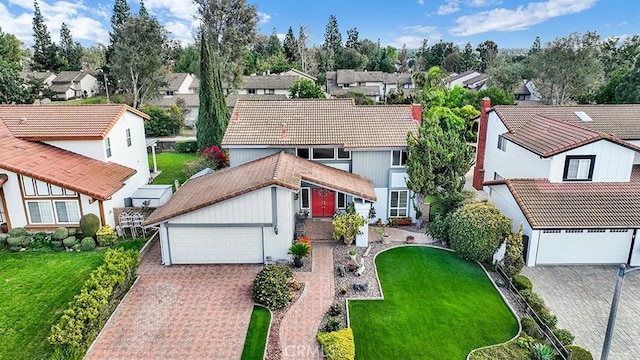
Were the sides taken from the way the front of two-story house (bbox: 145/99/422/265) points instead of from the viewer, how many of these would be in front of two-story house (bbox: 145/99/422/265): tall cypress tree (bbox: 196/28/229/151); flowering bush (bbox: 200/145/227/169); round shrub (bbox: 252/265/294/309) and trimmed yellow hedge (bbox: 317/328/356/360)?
2

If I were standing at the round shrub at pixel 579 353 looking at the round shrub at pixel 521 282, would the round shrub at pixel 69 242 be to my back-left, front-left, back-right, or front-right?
front-left

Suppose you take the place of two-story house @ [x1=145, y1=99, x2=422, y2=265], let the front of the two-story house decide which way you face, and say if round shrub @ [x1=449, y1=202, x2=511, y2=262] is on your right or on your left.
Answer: on your left

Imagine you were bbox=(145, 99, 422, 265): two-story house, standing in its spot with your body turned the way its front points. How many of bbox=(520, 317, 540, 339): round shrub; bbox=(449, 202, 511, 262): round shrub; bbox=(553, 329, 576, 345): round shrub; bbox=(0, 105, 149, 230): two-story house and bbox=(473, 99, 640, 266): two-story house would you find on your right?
1

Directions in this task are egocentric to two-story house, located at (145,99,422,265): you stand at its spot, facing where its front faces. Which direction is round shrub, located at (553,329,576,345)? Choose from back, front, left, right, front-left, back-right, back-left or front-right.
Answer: front-left

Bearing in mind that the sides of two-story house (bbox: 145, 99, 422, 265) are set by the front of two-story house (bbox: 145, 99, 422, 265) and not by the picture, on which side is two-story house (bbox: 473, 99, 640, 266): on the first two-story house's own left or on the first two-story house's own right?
on the first two-story house's own left

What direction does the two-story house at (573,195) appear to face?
toward the camera

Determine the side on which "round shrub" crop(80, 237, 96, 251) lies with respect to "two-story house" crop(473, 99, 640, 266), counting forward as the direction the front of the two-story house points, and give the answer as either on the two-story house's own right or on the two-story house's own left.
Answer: on the two-story house's own right

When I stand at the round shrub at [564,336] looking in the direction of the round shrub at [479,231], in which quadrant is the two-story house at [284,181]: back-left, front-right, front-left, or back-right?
front-left

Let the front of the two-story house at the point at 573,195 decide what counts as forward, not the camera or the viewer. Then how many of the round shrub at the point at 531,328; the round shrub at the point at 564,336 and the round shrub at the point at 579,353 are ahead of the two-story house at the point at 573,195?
3

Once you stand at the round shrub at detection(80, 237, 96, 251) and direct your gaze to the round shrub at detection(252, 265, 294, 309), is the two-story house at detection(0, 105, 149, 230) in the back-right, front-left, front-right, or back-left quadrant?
back-left

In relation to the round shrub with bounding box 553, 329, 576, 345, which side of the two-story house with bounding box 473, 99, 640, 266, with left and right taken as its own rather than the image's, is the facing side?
front

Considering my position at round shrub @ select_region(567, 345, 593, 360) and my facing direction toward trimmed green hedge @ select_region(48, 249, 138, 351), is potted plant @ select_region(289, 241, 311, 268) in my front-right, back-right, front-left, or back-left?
front-right

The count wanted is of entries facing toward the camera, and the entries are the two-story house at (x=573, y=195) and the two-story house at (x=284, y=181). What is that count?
2

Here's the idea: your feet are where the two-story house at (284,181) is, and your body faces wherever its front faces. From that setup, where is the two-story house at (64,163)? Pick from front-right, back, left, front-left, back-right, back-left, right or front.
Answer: right

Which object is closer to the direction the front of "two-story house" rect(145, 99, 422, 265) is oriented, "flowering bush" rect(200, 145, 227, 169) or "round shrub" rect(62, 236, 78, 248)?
the round shrub

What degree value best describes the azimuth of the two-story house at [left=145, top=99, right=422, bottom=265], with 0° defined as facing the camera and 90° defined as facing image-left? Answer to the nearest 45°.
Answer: approximately 0°

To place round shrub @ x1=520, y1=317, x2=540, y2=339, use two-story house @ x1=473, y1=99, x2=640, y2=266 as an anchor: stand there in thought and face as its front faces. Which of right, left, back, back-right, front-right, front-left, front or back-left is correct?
front
